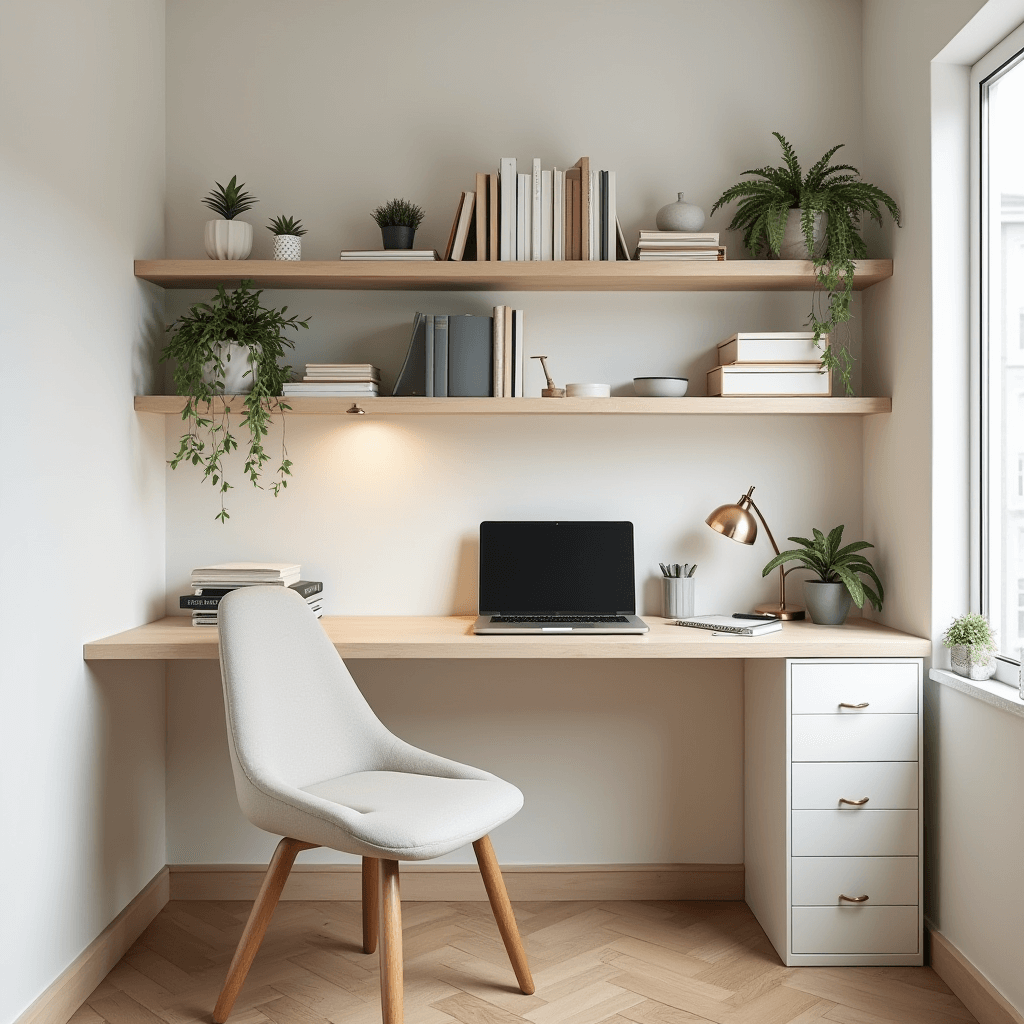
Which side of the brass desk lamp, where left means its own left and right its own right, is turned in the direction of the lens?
left

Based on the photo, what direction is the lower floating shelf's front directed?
toward the camera

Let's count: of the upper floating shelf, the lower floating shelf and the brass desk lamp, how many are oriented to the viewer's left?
1

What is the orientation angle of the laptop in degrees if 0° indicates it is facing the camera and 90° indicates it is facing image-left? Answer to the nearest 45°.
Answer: approximately 0°

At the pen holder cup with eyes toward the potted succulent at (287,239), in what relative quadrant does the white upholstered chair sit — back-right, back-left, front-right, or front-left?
front-left

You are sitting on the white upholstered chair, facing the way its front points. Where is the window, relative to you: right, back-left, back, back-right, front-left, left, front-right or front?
front-left

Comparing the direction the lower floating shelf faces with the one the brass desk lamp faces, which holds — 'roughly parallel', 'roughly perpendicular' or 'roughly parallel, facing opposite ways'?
roughly perpendicular

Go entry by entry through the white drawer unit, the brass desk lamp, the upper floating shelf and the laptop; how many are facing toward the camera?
3

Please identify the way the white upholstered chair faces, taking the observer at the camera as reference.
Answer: facing the viewer and to the right of the viewer

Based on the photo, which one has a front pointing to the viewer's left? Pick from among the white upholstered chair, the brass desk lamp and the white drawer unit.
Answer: the brass desk lamp

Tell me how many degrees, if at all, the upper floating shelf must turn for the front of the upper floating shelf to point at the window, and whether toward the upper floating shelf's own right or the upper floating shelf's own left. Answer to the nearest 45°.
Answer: approximately 90° to the upper floating shelf's own left

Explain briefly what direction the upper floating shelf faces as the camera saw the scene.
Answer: facing the viewer

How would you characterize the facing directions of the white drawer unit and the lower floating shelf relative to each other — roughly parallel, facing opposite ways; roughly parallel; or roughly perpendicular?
roughly parallel

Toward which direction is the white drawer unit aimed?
toward the camera
